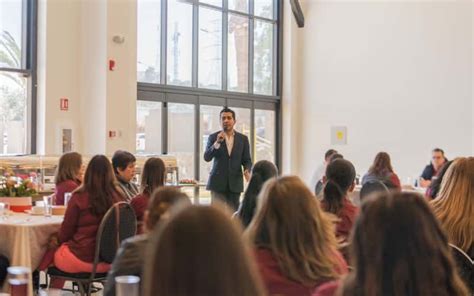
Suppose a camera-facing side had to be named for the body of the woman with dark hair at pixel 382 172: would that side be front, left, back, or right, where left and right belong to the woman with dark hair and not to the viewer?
back

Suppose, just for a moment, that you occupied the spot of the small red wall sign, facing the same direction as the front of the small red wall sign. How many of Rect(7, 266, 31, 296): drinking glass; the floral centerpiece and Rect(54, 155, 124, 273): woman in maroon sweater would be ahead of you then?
3

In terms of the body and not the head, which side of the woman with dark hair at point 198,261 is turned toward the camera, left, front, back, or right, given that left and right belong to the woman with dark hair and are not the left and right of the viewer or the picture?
back

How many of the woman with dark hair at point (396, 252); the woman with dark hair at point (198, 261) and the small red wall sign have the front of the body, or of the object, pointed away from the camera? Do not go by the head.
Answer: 2

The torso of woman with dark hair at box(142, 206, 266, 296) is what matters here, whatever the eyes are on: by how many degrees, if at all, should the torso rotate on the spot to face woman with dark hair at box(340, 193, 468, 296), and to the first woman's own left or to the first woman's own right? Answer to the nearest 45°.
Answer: approximately 45° to the first woman's own right

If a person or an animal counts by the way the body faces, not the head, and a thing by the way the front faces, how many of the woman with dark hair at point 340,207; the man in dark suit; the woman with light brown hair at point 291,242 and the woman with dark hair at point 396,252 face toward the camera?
1

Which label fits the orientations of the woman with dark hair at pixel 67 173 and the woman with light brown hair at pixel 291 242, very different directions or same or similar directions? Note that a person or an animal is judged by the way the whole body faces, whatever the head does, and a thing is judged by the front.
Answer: same or similar directions

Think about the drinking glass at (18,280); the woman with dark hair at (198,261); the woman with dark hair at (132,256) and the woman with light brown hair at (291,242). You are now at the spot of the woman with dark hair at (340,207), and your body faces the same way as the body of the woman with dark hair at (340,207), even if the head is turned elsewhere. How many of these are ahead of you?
0

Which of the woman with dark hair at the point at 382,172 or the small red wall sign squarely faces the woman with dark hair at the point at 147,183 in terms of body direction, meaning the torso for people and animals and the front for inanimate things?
the small red wall sign

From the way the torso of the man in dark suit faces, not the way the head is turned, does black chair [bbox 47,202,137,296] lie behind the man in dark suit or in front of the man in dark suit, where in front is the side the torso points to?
in front

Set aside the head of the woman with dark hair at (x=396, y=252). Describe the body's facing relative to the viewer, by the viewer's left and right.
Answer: facing away from the viewer

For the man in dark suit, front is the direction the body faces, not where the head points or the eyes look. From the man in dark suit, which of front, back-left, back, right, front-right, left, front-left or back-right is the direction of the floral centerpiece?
front-right

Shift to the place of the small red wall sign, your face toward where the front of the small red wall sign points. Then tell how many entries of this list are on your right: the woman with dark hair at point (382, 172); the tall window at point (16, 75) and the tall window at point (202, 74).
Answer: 1

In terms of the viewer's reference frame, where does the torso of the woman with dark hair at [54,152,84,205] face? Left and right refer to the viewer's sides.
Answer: facing away from the viewer and to the right of the viewer

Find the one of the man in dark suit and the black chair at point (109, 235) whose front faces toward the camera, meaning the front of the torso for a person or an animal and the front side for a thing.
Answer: the man in dark suit

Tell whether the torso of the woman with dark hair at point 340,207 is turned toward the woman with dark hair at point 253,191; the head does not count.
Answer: no

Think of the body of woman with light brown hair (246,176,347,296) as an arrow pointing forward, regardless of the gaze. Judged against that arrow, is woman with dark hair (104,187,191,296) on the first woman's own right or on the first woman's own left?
on the first woman's own left

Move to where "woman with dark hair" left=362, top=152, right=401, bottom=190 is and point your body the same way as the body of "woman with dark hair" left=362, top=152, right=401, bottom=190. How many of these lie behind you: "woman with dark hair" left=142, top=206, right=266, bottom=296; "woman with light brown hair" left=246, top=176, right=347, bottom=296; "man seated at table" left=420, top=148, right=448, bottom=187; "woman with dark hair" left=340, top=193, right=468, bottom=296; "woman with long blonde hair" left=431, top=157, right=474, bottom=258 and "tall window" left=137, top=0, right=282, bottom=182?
4
